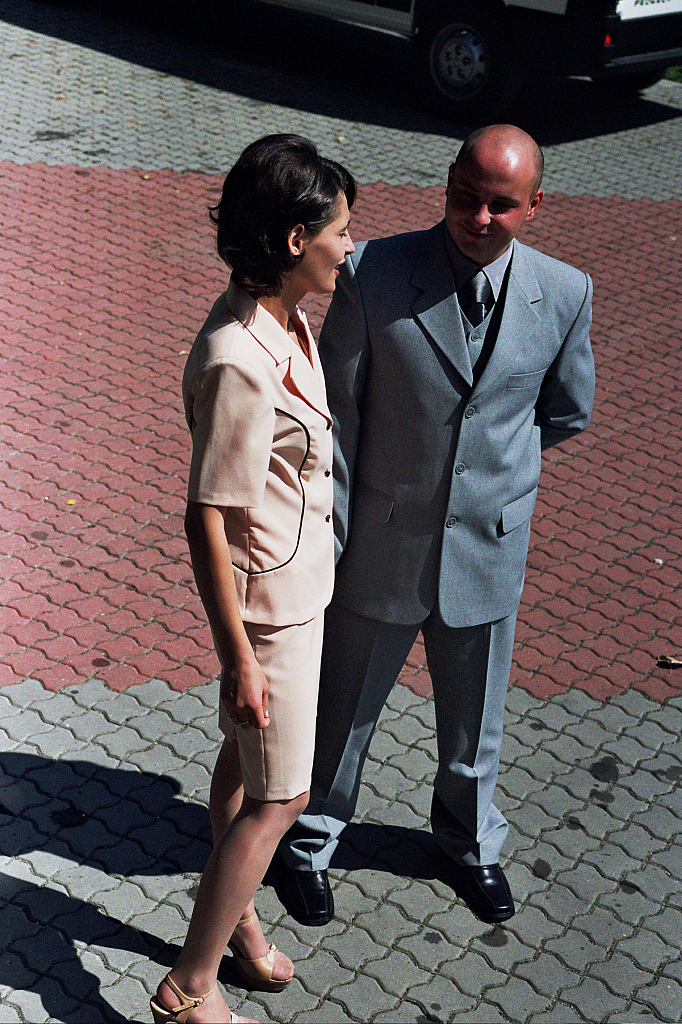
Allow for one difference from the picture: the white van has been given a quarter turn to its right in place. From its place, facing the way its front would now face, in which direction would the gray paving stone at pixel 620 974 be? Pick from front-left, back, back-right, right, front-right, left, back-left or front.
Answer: back-right

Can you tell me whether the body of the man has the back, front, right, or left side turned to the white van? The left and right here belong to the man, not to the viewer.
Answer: back

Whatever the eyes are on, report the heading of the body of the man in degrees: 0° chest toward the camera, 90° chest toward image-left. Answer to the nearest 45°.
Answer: approximately 0°

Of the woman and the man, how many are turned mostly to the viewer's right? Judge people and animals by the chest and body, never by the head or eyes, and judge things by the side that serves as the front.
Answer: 1

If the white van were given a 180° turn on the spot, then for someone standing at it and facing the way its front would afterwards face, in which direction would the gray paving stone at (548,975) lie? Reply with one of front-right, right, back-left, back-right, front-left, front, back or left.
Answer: front-right

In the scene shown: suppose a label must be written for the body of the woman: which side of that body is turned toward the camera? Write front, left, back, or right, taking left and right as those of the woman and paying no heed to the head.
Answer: right

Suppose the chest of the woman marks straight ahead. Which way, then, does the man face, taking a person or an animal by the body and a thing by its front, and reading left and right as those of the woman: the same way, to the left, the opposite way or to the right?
to the right

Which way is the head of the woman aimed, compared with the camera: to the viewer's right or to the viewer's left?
to the viewer's right

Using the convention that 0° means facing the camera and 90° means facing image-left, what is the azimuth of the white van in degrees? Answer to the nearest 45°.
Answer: approximately 135°
